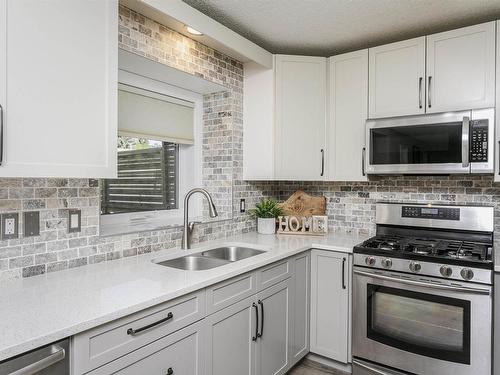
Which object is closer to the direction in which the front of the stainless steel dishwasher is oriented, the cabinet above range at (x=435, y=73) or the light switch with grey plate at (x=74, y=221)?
the cabinet above range

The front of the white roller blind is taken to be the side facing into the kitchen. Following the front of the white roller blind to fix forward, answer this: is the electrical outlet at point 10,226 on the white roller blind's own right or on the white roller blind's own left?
on the white roller blind's own right

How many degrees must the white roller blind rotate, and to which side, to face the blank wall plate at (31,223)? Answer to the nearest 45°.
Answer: approximately 90° to its right

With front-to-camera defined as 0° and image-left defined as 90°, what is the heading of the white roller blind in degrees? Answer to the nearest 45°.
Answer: approximately 315°

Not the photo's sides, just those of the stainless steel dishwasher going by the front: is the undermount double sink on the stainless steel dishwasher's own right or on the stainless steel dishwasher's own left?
on the stainless steel dishwasher's own left

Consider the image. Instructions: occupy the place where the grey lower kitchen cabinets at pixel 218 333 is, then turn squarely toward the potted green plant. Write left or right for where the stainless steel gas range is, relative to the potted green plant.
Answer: right

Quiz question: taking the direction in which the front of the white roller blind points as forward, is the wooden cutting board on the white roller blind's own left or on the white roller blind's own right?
on the white roller blind's own left

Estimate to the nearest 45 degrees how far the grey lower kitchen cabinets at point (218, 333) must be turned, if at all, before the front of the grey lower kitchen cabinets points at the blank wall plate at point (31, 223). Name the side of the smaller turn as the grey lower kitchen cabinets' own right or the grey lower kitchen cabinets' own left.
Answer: approximately 135° to the grey lower kitchen cabinets' own right

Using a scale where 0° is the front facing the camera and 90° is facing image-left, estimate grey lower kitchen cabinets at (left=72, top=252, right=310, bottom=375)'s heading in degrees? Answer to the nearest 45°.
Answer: approximately 315°

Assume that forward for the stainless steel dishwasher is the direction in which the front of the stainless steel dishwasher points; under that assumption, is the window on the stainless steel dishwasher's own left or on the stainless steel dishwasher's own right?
on the stainless steel dishwasher's own left

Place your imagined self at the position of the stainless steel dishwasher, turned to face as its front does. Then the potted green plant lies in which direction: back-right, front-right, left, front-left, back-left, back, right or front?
left
